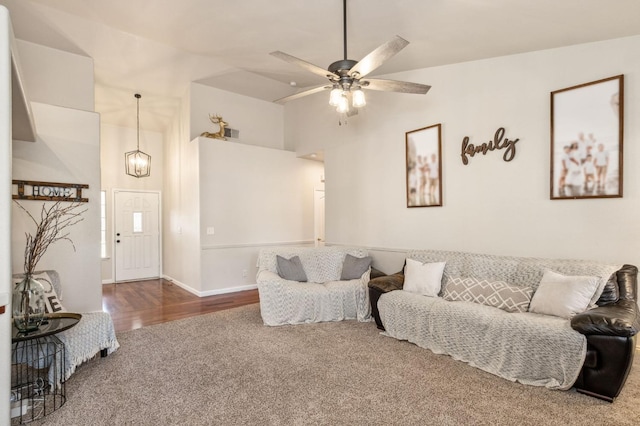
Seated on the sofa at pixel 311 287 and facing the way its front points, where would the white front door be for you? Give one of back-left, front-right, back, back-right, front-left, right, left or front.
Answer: back-right

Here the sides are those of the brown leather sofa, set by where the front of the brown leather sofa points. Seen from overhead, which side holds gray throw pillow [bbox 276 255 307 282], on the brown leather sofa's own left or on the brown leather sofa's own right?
on the brown leather sofa's own right

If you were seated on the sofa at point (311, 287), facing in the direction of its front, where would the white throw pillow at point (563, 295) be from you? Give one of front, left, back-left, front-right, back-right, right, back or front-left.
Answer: front-left

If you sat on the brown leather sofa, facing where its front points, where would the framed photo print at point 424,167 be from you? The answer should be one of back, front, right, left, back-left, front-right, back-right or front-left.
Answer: right

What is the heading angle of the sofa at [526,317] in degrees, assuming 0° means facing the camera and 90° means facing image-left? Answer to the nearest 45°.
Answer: approximately 45°

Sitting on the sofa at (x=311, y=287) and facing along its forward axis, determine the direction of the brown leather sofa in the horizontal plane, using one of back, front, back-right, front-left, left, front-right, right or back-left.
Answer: front-left

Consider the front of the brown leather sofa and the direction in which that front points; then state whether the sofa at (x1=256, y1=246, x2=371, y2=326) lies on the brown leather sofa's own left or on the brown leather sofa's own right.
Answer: on the brown leather sofa's own right
